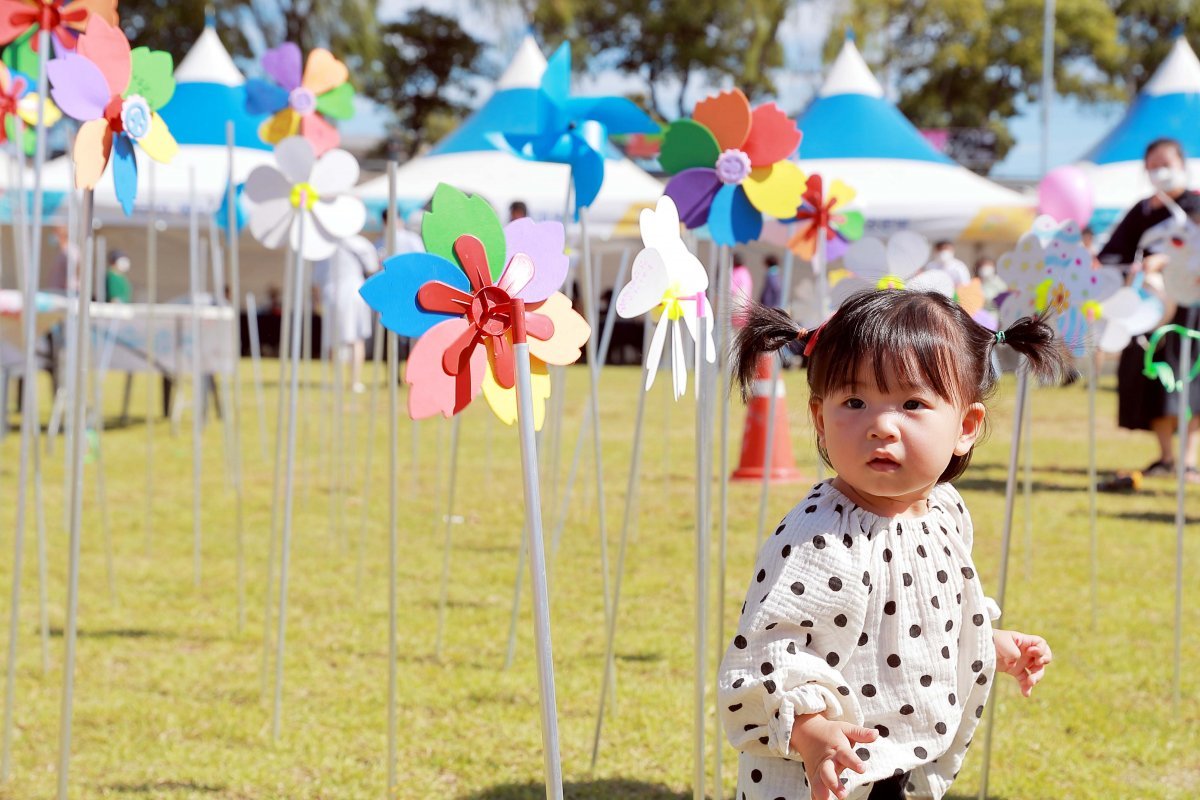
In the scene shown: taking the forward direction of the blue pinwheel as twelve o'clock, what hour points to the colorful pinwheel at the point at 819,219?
The colorful pinwheel is roughly at 8 o'clock from the blue pinwheel.

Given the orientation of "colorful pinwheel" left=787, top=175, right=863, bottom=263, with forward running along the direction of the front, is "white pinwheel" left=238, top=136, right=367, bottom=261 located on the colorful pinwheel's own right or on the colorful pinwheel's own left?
on the colorful pinwheel's own right

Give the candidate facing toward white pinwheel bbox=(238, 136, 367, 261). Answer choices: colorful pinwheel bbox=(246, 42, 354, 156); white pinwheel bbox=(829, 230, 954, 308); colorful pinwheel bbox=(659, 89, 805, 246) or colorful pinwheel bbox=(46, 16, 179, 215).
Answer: colorful pinwheel bbox=(246, 42, 354, 156)

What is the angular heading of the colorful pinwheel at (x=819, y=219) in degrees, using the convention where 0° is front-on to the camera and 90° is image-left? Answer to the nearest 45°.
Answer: approximately 0°

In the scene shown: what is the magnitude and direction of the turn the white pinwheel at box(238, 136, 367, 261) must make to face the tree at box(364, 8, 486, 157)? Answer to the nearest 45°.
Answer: approximately 180°

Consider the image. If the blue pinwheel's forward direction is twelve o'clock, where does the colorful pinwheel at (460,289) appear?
The colorful pinwheel is roughly at 12 o'clock from the blue pinwheel.

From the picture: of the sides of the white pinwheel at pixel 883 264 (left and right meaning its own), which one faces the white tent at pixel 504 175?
back
